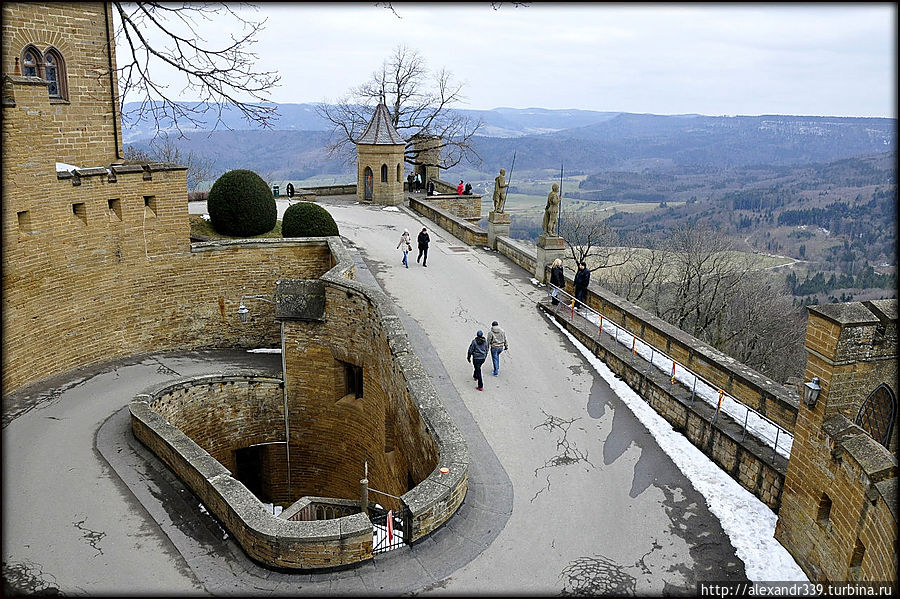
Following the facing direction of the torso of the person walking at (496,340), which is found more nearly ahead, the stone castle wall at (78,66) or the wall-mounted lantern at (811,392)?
the stone castle wall

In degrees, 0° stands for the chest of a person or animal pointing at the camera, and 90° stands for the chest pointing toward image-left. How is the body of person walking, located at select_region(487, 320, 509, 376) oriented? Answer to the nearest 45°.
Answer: approximately 180°

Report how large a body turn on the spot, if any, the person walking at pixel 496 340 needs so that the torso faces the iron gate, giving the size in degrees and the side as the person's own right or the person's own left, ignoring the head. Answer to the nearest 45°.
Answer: approximately 180°

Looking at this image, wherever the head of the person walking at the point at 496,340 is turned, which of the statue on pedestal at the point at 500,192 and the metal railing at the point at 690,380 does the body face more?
the statue on pedestal

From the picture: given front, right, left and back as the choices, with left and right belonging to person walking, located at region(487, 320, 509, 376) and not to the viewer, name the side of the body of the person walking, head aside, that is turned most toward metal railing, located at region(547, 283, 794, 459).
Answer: right
